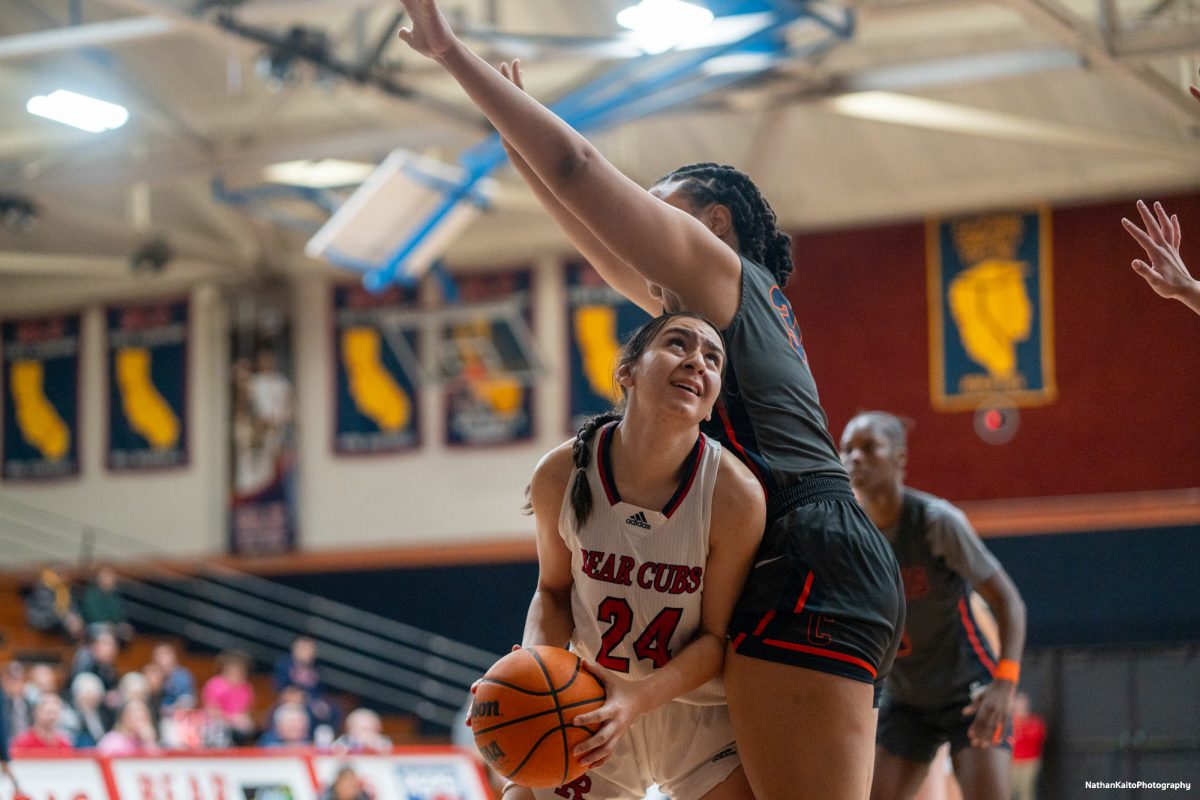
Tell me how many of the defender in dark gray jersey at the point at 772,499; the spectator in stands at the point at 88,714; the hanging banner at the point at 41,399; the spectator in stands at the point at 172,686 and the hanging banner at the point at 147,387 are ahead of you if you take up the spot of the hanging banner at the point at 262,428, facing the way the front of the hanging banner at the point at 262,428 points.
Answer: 3

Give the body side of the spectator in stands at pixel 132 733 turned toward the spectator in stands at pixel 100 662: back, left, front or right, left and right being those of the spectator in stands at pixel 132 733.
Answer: back

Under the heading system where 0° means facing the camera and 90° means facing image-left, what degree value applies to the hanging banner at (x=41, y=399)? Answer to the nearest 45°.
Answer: approximately 0°

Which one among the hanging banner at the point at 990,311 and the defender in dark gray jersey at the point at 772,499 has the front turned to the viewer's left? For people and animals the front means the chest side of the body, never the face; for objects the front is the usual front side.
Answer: the defender in dark gray jersey

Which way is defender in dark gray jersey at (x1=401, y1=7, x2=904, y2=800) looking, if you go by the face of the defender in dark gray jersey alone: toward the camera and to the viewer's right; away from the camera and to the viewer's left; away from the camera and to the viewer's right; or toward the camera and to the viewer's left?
away from the camera and to the viewer's left

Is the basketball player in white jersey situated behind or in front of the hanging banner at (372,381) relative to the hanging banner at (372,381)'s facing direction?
in front

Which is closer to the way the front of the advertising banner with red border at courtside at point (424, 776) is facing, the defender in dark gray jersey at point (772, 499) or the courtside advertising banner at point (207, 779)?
the defender in dark gray jersey

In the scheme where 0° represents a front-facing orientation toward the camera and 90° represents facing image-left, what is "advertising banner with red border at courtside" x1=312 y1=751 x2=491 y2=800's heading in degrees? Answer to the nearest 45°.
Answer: approximately 0°

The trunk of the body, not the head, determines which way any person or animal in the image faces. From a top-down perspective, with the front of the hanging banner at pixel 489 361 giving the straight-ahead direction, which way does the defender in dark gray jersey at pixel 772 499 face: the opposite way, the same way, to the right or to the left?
to the right
